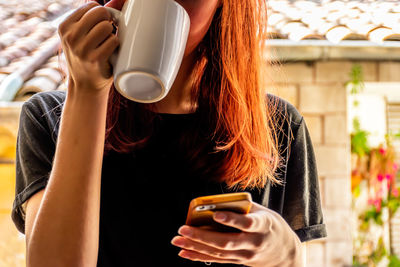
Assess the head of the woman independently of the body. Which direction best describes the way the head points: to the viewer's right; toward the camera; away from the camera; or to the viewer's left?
toward the camera

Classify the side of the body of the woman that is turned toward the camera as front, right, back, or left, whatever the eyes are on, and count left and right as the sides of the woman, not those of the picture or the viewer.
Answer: front

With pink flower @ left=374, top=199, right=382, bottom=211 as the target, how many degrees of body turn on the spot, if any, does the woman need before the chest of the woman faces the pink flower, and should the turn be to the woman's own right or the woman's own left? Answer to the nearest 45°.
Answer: approximately 135° to the woman's own left

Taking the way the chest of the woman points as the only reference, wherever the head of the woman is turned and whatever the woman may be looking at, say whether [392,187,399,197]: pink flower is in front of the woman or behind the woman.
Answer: behind
